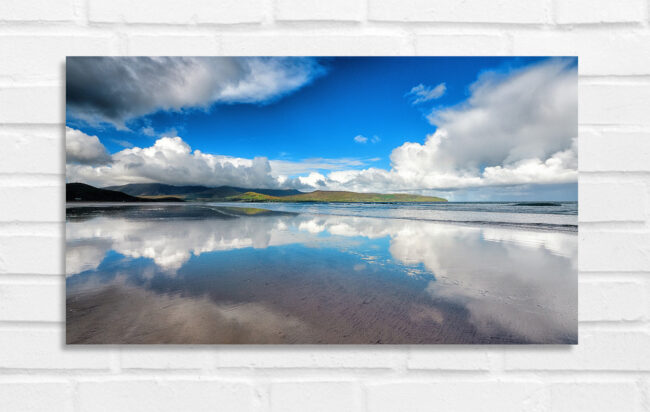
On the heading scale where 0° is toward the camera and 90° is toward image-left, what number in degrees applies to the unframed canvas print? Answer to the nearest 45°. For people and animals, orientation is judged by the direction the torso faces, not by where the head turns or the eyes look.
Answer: approximately 0°
